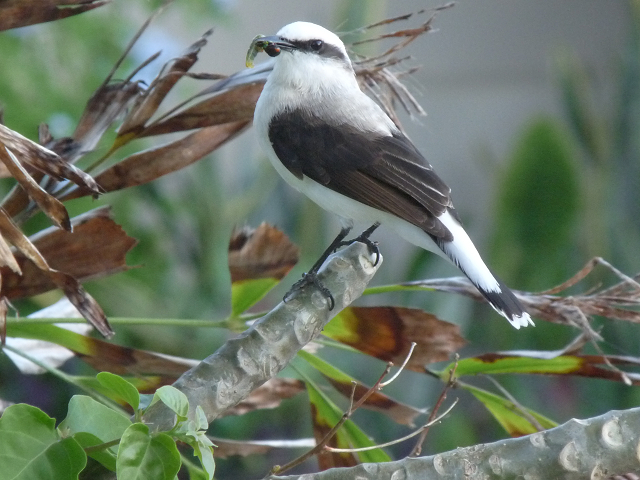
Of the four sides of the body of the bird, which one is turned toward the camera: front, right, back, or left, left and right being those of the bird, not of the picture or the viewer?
left
